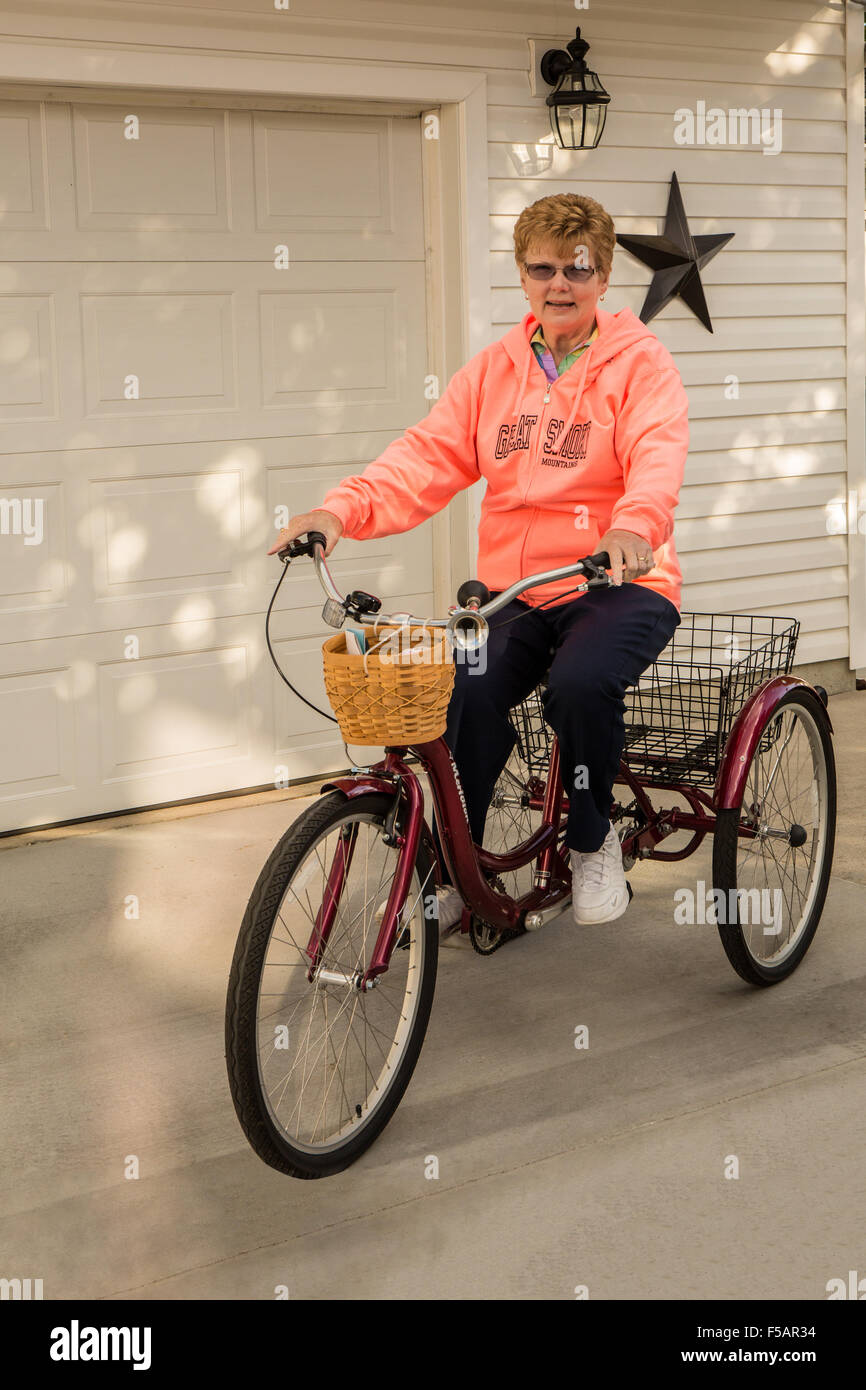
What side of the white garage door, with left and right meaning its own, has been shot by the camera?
front

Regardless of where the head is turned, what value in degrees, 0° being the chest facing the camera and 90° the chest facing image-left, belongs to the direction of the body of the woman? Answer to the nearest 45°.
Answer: approximately 45°

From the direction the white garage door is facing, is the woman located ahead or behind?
ahead

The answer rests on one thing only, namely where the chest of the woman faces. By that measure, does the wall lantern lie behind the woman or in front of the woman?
behind

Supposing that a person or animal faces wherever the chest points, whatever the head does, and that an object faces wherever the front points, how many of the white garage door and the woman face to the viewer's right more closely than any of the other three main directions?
0

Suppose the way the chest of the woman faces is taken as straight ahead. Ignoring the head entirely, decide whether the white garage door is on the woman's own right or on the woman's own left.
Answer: on the woman's own right

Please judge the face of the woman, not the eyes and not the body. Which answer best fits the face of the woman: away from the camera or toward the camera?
toward the camera
